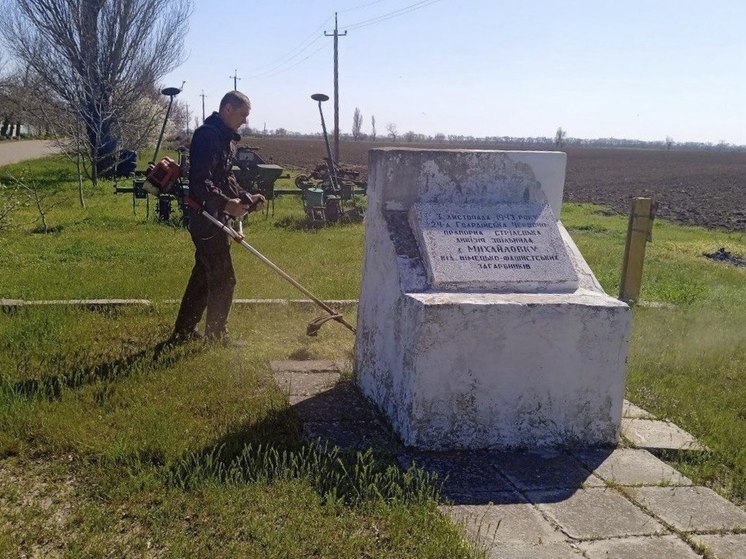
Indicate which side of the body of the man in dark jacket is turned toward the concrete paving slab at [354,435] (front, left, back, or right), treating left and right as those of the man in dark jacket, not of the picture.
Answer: right

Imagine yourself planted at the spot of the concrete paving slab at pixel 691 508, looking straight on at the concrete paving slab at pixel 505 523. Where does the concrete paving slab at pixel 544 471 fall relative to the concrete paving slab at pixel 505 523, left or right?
right

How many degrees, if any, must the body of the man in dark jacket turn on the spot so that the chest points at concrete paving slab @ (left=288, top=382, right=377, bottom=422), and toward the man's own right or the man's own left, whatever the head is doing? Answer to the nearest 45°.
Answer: approximately 45° to the man's own right

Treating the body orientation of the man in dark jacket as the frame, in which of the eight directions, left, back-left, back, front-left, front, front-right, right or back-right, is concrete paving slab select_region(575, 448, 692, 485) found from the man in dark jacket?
front-right

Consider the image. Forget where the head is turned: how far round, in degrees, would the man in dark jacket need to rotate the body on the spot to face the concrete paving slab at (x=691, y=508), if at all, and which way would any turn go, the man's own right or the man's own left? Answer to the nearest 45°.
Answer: approximately 45° to the man's own right

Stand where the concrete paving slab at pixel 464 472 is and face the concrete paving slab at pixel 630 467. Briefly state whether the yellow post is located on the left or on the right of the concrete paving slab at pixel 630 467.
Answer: left

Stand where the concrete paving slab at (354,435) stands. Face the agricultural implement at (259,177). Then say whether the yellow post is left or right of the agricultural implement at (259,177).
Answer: right

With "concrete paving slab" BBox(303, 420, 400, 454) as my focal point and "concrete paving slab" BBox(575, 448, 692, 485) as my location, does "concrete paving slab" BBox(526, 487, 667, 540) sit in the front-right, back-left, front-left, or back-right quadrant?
front-left

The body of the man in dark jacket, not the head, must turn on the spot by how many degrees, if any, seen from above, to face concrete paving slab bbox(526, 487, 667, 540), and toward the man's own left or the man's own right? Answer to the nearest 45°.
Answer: approximately 45° to the man's own right

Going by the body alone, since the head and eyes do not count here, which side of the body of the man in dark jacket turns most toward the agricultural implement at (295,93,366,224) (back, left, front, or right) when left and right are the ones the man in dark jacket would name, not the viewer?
left

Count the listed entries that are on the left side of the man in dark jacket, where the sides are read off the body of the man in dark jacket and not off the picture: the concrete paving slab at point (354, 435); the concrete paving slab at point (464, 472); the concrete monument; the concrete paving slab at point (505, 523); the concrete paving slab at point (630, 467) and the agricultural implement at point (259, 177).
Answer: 1

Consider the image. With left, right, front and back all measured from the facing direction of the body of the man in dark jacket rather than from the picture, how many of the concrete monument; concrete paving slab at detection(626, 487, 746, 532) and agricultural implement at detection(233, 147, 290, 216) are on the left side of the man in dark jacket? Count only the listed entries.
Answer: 1

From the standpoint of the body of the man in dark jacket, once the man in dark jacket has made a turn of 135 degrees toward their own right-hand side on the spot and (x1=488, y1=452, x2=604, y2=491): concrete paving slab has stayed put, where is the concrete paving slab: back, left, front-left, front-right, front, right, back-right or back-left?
left

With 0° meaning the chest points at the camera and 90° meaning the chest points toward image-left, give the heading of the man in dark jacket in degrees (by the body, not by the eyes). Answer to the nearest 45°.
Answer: approximately 270°

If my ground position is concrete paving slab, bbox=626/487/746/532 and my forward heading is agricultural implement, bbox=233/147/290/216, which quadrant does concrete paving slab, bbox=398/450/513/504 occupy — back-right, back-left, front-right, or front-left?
front-left

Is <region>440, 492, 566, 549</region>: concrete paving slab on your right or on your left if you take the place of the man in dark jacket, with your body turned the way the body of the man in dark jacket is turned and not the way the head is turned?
on your right

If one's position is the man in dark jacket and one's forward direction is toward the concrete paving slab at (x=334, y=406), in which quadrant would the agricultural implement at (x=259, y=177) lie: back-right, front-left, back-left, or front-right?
back-left

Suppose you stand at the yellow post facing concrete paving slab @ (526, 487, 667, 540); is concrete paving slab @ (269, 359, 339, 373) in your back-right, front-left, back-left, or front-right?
front-right

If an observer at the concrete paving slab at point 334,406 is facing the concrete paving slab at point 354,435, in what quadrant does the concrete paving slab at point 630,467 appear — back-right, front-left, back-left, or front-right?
front-left

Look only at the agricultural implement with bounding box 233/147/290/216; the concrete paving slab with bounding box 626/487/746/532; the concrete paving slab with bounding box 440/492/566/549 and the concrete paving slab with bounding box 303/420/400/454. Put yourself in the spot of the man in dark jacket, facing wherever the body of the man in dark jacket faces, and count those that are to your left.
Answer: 1
